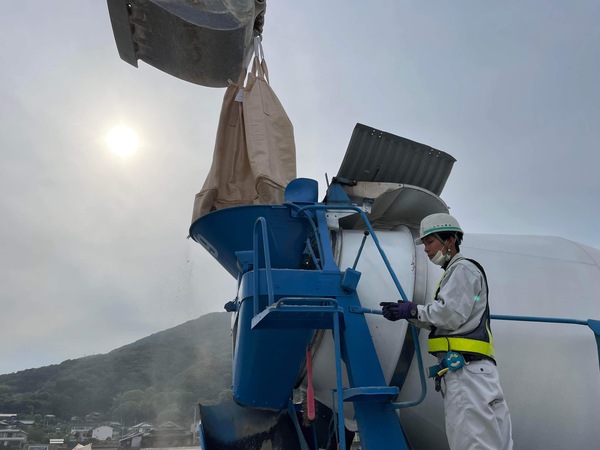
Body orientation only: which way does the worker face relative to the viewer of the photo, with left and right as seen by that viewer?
facing to the left of the viewer
